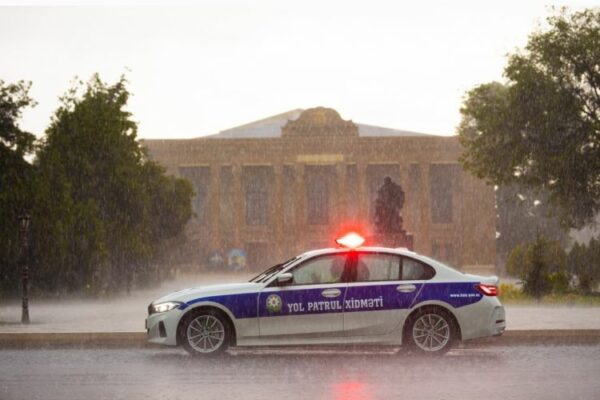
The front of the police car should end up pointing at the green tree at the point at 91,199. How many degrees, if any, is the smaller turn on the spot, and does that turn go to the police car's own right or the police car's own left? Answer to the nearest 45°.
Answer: approximately 90° to the police car's own right

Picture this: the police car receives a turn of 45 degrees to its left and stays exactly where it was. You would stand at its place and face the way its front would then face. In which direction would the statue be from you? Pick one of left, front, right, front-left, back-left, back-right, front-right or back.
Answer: back-right

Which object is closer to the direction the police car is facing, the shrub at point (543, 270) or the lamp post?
the lamp post

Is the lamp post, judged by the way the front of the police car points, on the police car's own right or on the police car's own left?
on the police car's own right

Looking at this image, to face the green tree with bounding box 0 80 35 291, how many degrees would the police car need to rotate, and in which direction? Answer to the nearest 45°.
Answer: approximately 45° to its right

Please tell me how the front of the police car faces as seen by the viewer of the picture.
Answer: facing to the left of the viewer

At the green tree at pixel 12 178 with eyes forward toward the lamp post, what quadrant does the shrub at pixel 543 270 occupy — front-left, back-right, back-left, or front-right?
front-left
